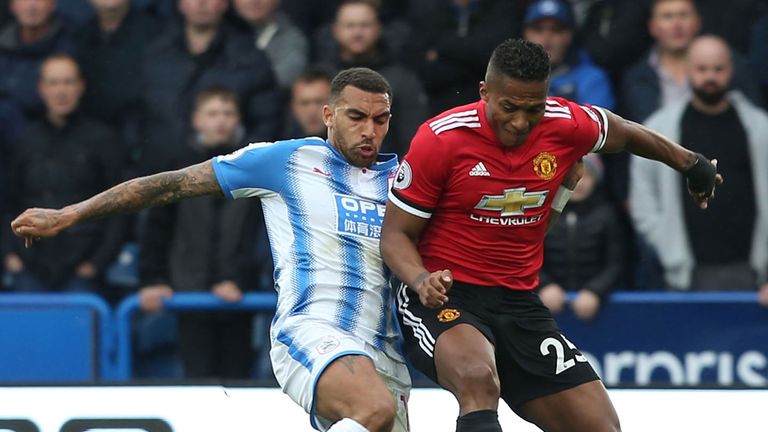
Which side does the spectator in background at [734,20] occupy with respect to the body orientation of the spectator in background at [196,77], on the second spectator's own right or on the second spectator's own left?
on the second spectator's own left

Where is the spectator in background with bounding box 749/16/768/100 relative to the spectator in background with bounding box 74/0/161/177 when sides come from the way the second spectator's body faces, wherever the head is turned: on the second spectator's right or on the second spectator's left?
on the second spectator's left

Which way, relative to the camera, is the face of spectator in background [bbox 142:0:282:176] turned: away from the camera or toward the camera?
toward the camera

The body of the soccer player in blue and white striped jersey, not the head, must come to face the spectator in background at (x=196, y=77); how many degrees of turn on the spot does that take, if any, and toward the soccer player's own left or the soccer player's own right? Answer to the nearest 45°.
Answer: approximately 135° to the soccer player's own left

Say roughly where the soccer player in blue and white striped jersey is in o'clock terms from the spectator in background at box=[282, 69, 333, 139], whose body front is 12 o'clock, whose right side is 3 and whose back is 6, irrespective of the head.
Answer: The soccer player in blue and white striped jersey is roughly at 12 o'clock from the spectator in background.

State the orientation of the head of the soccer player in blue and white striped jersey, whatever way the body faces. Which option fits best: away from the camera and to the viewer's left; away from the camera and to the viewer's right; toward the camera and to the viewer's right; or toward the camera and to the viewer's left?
toward the camera and to the viewer's right

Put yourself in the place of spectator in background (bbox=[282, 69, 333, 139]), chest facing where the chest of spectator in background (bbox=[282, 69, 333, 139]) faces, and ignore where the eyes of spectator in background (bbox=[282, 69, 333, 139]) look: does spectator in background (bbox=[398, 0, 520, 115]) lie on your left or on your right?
on your left

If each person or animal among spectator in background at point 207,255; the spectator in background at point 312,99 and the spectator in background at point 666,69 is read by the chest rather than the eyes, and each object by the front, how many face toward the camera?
3

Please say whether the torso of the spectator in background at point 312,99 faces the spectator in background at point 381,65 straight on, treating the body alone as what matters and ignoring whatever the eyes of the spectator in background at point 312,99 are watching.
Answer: no

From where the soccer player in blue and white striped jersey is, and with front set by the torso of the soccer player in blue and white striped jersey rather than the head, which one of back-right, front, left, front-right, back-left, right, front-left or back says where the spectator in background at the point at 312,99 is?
back-left

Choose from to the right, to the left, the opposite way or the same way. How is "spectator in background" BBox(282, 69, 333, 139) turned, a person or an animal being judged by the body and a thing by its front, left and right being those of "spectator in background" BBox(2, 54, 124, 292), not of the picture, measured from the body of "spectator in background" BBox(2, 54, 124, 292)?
the same way

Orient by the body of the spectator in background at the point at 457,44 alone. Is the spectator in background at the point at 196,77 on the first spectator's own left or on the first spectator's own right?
on the first spectator's own right

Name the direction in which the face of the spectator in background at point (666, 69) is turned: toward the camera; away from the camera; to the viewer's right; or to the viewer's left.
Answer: toward the camera

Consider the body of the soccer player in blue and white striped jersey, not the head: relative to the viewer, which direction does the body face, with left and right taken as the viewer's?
facing the viewer and to the right of the viewer

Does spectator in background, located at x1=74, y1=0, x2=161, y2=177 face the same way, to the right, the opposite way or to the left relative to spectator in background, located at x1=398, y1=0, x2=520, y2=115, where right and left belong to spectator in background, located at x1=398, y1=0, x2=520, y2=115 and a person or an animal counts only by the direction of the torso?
the same way

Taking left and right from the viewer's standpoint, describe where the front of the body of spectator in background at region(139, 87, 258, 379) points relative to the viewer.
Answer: facing the viewer

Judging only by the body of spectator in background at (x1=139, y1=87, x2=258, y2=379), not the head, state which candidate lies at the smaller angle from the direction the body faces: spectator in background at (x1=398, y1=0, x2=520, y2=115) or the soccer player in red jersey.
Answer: the soccer player in red jersey

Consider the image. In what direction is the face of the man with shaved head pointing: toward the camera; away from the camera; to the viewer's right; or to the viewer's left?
toward the camera

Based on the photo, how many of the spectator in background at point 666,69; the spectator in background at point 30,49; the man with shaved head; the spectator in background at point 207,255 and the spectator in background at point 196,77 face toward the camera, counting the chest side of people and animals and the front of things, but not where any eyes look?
5
